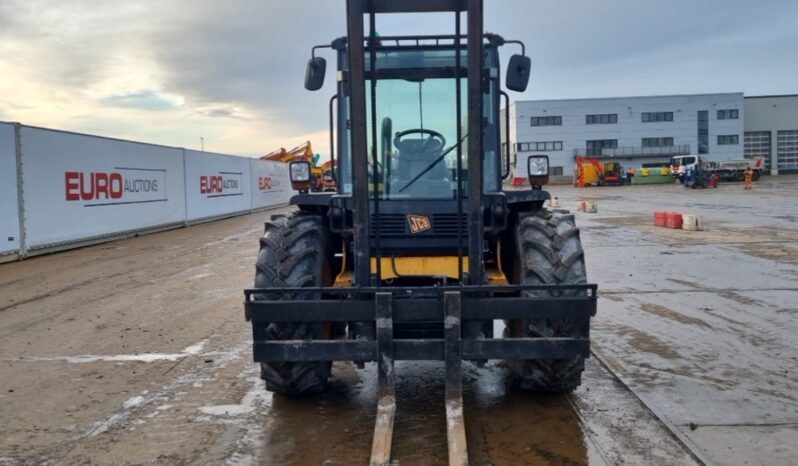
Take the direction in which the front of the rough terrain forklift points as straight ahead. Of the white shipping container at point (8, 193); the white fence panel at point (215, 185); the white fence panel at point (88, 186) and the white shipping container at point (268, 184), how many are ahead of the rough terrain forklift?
0

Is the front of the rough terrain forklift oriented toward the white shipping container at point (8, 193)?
no

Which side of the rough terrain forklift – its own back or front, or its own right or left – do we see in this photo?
front

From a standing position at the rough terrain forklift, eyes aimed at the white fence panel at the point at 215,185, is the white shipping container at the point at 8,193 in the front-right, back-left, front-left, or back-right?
front-left

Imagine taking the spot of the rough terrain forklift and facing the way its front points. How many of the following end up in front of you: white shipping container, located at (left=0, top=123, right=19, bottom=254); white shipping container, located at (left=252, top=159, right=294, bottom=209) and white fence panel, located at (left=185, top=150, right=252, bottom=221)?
0

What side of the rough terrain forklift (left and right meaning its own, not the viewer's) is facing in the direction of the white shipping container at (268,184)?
back

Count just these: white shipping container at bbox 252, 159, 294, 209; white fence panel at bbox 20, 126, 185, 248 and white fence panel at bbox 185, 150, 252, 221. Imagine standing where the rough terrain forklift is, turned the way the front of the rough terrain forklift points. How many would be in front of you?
0

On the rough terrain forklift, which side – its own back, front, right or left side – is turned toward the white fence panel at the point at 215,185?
back

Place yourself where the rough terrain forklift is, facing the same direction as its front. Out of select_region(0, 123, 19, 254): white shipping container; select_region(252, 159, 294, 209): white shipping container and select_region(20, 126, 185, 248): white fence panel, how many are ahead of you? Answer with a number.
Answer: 0

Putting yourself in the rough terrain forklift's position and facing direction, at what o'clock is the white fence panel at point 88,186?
The white fence panel is roughly at 5 o'clock from the rough terrain forklift.

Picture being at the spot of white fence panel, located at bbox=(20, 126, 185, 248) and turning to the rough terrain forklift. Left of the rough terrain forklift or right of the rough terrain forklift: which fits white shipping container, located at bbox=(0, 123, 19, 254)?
right
